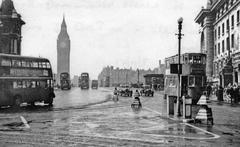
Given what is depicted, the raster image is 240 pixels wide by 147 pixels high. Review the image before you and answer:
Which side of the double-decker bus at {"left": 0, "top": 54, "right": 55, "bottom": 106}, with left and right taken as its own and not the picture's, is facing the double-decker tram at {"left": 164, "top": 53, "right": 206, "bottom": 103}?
front

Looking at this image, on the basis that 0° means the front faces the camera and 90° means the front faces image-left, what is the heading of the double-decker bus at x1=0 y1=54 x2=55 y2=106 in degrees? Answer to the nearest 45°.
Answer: approximately 270°
